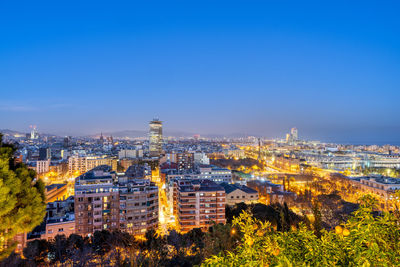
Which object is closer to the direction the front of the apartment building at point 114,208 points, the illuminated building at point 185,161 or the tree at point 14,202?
the tree

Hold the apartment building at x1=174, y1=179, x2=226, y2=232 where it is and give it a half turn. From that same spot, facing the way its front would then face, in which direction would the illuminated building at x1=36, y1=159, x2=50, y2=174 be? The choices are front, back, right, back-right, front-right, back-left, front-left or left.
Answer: front-left

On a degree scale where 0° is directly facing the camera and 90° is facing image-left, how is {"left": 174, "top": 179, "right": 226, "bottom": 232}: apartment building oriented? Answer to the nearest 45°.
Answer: approximately 0°

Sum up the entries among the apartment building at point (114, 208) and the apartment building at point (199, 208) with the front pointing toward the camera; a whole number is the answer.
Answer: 2

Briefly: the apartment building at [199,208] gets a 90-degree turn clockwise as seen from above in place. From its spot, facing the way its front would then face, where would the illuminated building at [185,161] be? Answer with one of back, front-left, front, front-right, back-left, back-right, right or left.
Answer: right

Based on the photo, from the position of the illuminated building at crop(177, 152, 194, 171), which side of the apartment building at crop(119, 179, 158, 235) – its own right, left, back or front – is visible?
back

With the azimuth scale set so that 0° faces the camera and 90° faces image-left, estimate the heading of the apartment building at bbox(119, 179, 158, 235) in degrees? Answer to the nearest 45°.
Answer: approximately 0°

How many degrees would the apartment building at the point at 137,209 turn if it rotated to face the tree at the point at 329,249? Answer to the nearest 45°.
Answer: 0° — it already faces it

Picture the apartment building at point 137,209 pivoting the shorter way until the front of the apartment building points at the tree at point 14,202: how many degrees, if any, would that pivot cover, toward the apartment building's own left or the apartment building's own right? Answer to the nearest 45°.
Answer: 0° — it already faces it

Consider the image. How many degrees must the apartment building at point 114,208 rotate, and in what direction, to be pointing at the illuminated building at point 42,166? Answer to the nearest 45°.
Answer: approximately 180°
